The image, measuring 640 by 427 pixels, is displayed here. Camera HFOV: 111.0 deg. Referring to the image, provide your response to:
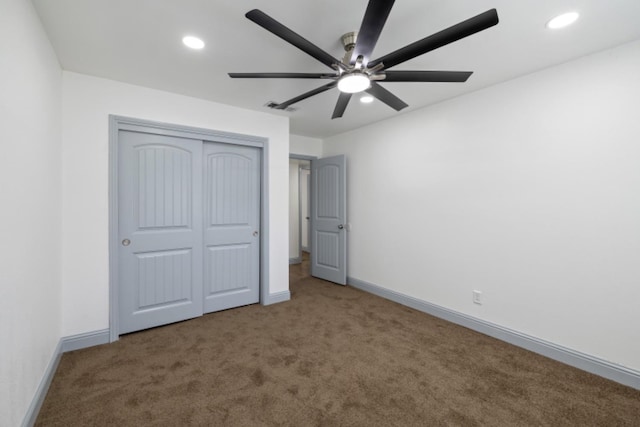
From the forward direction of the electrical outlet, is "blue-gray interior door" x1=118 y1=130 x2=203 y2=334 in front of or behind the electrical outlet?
in front

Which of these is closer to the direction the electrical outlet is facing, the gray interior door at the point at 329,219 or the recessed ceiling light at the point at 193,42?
the recessed ceiling light

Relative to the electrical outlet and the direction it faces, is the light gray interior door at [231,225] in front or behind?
in front

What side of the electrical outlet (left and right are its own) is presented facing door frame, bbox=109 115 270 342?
front

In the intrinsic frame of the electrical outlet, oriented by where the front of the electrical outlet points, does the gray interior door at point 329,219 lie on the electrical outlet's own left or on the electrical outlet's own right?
on the electrical outlet's own right

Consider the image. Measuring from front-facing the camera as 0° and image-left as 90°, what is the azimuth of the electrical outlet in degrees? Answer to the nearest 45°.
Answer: approximately 45°
